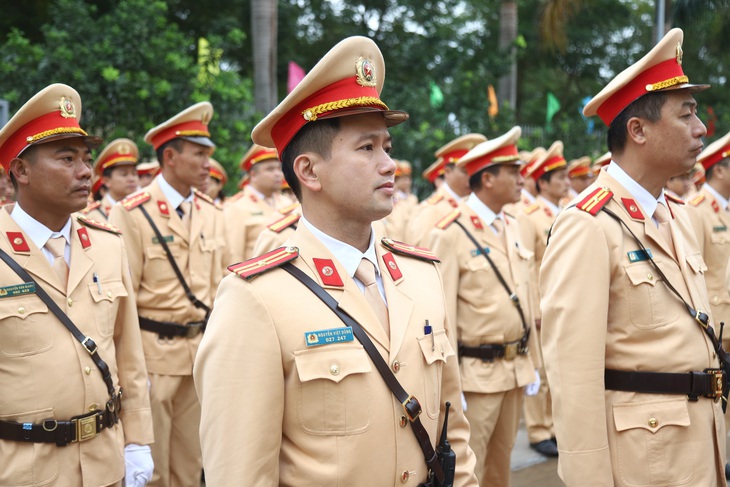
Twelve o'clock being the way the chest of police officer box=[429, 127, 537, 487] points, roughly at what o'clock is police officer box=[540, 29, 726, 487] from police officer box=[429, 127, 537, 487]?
police officer box=[540, 29, 726, 487] is roughly at 1 o'clock from police officer box=[429, 127, 537, 487].

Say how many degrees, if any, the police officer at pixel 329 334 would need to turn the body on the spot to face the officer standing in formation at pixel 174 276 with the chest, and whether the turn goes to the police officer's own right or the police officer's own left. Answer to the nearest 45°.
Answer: approximately 135° to the police officer's own left

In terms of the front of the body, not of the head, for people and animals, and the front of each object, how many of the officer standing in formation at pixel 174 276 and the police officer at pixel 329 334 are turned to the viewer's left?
0

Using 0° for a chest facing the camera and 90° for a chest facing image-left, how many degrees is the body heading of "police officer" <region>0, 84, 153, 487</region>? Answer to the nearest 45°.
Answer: approximately 315°

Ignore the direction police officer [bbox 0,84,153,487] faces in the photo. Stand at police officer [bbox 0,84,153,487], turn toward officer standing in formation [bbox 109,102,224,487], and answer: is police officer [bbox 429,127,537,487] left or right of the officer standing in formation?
right

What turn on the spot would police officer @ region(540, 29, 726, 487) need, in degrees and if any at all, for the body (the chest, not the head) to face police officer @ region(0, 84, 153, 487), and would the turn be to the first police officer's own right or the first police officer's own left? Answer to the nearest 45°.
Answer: approximately 135° to the first police officer's own right

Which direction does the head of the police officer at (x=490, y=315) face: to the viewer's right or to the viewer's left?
to the viewer's right

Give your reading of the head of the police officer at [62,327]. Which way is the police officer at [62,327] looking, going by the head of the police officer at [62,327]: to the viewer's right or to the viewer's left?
to the viewer's right

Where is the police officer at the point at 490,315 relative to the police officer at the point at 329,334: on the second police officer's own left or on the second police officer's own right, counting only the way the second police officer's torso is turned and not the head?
on the second police officer's own left

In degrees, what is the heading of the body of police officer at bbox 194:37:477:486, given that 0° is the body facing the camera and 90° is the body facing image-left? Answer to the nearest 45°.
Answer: approximately 315°
